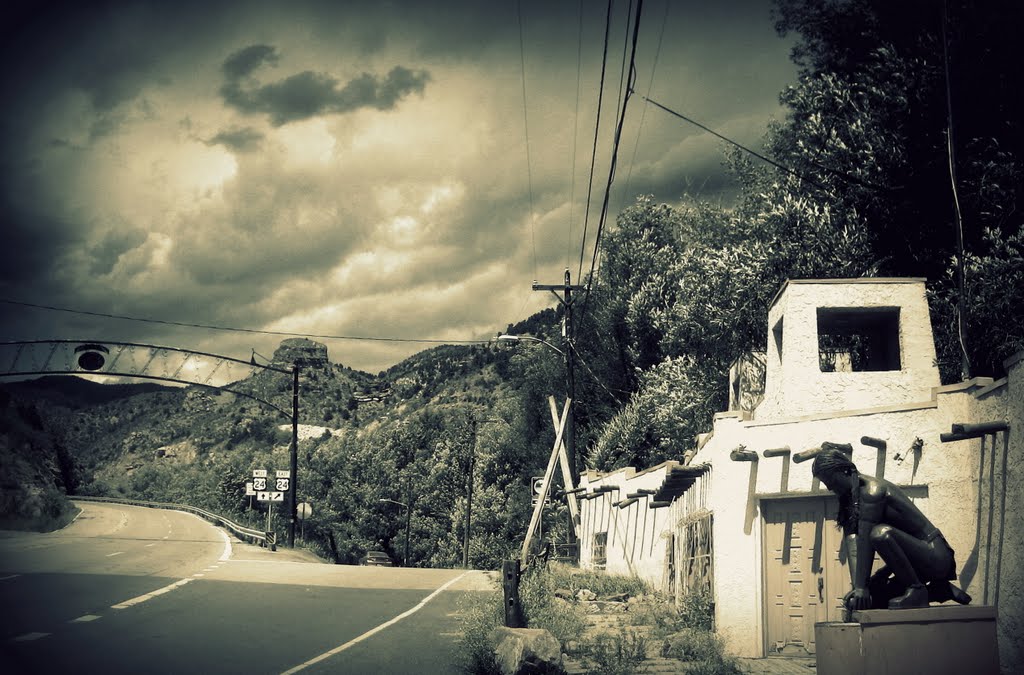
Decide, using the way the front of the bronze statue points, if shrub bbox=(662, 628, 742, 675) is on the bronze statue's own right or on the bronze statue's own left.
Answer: on the bronze statue's own right

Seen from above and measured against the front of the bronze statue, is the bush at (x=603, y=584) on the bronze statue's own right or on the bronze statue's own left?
on the bronze statue's own right

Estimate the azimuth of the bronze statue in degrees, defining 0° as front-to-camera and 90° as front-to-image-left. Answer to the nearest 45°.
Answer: approximately 90°

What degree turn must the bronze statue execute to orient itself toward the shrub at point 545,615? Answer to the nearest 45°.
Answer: approximately 45° to its right

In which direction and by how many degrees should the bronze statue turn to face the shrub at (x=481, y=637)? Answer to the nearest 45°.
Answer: approximately 45° to its right

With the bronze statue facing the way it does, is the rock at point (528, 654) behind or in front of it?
in front
